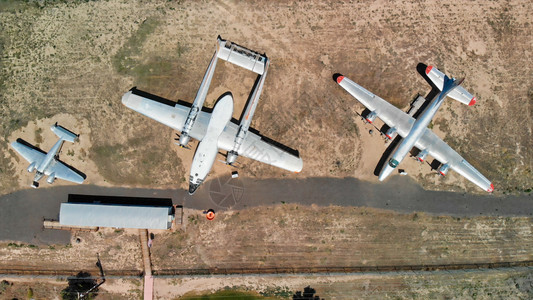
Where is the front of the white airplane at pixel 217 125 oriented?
toward the camera

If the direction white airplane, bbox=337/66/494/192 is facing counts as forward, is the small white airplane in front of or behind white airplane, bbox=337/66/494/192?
in front

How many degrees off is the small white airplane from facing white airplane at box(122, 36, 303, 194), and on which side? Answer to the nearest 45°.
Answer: approximately 90° to its left

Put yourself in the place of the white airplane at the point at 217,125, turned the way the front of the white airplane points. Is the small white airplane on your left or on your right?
on your right

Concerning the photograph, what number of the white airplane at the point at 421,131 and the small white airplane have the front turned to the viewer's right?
0

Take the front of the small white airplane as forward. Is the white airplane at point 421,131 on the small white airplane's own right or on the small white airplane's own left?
on the small white airplane's own left

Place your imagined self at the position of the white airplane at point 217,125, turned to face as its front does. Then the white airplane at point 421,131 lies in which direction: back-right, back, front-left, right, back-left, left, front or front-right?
left

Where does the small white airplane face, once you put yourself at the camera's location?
facing the viewer and to the left of the viewer
